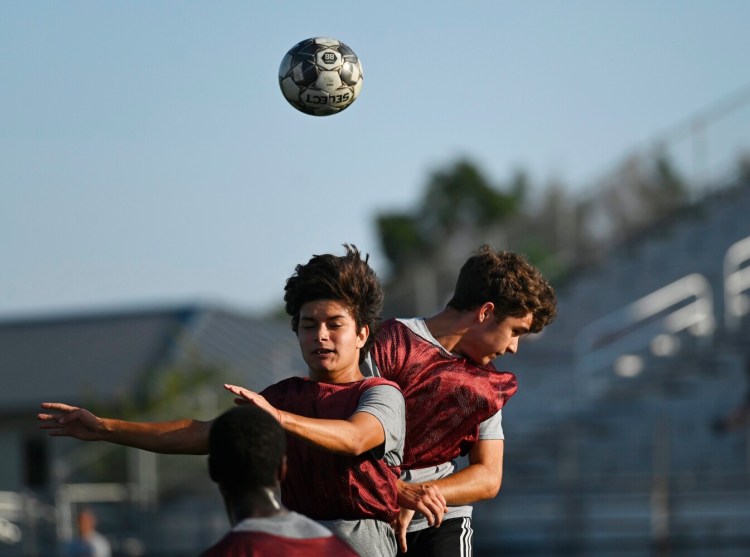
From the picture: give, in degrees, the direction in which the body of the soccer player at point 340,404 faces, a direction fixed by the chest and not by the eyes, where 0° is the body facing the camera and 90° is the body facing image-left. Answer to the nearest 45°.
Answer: approximately 45°

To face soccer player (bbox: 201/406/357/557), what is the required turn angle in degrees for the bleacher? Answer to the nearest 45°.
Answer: approximately 45° to its left

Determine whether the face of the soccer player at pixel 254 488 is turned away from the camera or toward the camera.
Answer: away from the camera

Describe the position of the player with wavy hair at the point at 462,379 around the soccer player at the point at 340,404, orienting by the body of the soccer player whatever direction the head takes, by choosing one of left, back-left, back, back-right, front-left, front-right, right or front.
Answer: back

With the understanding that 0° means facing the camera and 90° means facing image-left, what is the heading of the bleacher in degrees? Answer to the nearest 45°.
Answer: approximately 45°
